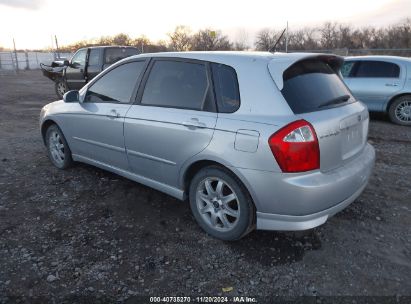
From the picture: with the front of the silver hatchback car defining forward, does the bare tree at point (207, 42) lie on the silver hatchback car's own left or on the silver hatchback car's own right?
on the silver hatchback car's own right

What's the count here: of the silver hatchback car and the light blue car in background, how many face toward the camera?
0

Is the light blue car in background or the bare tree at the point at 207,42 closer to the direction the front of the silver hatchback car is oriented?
the bare tree

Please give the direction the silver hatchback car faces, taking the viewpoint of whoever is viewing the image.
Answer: facing away from the viewer and to the left of the viewer

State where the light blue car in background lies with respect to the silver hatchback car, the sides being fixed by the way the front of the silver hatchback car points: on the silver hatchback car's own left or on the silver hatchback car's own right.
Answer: on the silver hatchback car's own right

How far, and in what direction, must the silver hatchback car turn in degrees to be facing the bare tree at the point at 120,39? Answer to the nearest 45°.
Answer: approximately 45° to its right

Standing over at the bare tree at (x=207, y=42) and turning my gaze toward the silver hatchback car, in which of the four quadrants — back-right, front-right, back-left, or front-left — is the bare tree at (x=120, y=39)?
back-right
